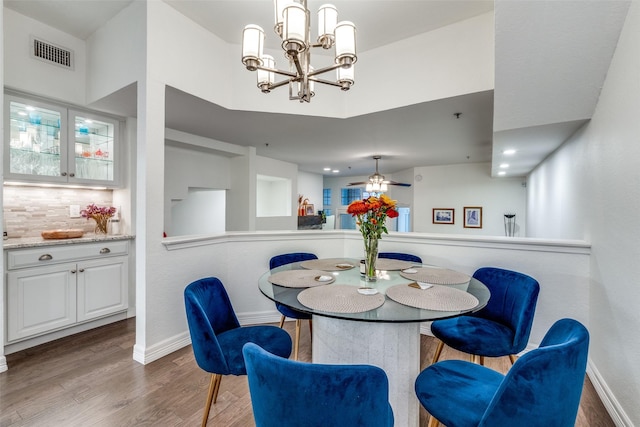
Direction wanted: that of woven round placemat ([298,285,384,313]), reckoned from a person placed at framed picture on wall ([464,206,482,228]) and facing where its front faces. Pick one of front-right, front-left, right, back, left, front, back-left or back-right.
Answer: front

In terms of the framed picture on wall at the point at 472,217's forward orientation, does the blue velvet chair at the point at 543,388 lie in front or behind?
in front

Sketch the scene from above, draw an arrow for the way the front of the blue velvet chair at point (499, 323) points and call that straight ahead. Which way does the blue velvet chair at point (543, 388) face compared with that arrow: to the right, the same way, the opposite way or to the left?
to the right

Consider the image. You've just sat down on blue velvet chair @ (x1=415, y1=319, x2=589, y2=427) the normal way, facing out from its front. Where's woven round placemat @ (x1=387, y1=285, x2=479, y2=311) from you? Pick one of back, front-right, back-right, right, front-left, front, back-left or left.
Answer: front

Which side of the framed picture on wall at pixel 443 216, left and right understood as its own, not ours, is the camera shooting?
front

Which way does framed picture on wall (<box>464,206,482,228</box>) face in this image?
toward the camera

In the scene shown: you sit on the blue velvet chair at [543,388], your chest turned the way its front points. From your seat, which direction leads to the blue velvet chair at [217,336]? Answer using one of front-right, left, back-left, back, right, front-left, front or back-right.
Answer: front-left

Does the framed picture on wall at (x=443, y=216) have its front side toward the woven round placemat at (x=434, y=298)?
yes

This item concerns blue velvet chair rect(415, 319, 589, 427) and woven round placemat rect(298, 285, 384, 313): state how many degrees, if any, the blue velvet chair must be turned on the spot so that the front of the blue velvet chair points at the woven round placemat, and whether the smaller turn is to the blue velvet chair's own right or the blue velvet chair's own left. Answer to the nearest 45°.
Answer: approximately 45° to the blue velvet chair's own left

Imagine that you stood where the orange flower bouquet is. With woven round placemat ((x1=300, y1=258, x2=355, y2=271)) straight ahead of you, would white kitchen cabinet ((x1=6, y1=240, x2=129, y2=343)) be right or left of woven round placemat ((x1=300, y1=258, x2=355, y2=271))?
left

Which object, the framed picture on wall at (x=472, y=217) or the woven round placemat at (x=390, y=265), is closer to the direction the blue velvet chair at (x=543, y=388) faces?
the woven round placemat

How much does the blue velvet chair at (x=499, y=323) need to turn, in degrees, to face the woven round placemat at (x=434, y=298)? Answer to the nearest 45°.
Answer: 0° — it already faces it

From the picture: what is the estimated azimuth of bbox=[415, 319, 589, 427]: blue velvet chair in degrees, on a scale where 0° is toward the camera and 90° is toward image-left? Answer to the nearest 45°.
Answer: approximately 135°

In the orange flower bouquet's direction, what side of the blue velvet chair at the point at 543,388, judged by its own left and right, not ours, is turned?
front

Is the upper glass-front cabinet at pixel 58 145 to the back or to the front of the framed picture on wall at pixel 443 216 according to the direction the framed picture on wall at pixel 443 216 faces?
to the front

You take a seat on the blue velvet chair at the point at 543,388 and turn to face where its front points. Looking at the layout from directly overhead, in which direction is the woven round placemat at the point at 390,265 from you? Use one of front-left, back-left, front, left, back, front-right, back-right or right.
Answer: front
